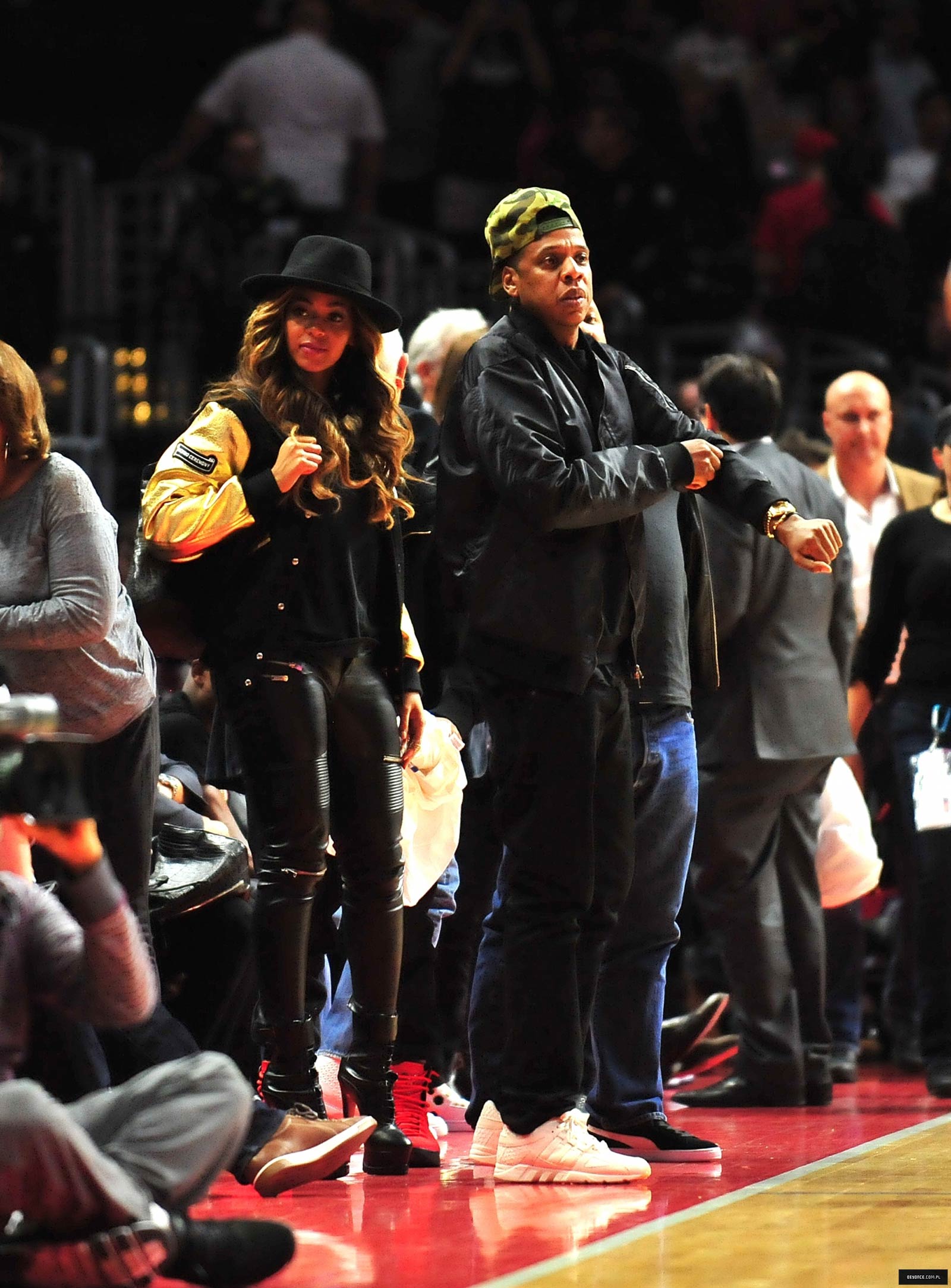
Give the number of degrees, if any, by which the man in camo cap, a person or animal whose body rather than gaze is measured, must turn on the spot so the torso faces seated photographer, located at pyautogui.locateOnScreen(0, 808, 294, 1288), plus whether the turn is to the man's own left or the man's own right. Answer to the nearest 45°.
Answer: approximately 90° to the man's own right

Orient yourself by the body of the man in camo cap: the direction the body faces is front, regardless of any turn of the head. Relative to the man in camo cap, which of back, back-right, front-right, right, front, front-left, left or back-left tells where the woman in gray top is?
back-right

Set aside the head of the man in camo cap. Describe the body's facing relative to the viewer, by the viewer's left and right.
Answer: facing the viewer and to the right of the viewer

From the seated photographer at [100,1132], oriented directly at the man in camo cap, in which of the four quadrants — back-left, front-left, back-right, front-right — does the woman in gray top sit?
front-left
